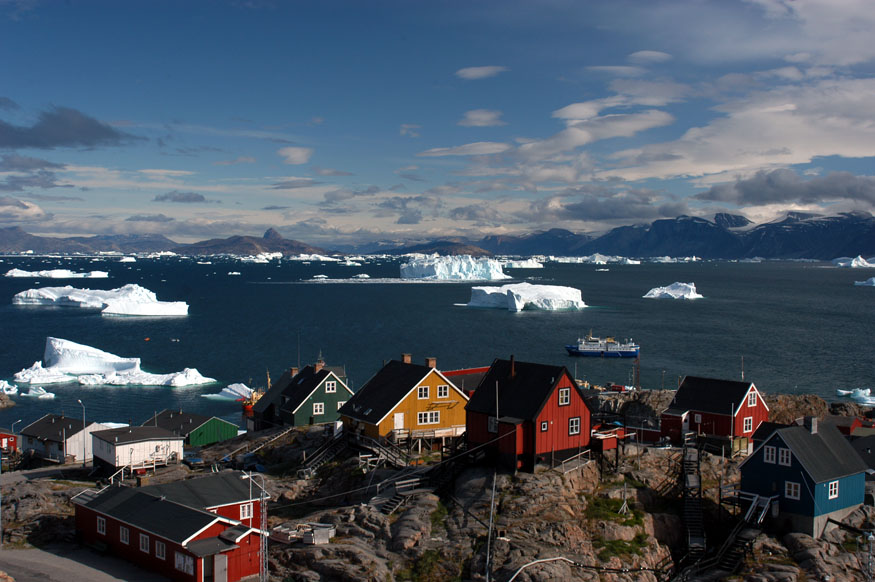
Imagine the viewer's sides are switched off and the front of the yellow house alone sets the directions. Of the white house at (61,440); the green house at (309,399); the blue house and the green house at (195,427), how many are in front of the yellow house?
1

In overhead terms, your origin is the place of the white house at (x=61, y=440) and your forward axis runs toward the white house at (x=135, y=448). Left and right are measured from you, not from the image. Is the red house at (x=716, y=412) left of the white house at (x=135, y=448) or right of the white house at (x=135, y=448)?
left

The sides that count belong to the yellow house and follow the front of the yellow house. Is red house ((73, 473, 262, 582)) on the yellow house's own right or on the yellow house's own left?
on the yellow house's own right

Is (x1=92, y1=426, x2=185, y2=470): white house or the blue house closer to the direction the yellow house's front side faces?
the blue house

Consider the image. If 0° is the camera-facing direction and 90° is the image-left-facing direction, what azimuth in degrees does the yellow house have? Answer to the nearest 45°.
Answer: approximately 315°

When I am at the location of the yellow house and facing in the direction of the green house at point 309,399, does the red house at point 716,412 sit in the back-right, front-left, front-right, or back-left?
back-right

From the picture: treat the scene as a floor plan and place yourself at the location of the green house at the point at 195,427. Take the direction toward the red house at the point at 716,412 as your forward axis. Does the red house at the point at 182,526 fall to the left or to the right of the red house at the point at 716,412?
right

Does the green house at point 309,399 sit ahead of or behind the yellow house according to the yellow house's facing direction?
behind

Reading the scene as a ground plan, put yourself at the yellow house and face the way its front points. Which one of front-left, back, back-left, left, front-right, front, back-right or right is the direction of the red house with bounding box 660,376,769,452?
front-left

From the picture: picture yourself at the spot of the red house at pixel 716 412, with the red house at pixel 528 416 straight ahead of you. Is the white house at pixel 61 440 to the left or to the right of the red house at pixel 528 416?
right

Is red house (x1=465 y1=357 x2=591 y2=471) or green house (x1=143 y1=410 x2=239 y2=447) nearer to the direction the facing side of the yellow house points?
the red house

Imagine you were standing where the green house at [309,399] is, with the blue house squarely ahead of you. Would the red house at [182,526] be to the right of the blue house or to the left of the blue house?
right
